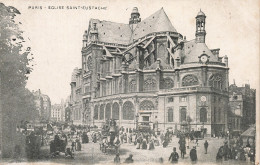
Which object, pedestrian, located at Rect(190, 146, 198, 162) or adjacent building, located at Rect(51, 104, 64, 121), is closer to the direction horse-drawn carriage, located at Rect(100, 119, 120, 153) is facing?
the pedestrian

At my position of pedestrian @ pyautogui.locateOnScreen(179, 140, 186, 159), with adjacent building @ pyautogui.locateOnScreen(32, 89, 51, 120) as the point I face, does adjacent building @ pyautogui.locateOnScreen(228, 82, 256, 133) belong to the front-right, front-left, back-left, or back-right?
front-right

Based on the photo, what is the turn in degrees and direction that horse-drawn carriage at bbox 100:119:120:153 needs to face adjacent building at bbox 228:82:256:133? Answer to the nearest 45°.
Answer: approximately 90° to its left

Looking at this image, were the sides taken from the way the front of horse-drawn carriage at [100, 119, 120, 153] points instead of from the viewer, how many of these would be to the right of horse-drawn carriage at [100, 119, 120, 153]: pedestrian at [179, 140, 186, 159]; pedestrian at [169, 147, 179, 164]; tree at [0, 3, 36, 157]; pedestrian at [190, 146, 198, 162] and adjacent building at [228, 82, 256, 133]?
1

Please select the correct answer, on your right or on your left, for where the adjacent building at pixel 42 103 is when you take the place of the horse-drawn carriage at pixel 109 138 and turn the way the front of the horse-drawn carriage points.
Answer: on your right

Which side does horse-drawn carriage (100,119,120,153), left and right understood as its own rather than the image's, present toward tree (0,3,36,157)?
right

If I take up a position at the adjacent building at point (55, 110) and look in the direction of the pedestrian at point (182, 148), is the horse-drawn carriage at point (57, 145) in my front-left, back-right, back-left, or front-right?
front-right

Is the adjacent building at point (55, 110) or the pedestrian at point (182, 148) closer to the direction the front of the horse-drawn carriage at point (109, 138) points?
the pedestrian

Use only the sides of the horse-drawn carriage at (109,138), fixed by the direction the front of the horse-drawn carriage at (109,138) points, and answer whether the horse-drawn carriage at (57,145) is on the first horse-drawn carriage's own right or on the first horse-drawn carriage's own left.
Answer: on the first horse-drawn carriage's own right

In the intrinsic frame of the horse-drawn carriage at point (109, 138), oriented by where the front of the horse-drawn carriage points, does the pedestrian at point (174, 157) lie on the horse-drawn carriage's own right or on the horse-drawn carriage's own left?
on the horse-drawn carriage's own left

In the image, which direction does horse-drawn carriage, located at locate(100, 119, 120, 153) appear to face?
toward the camera
